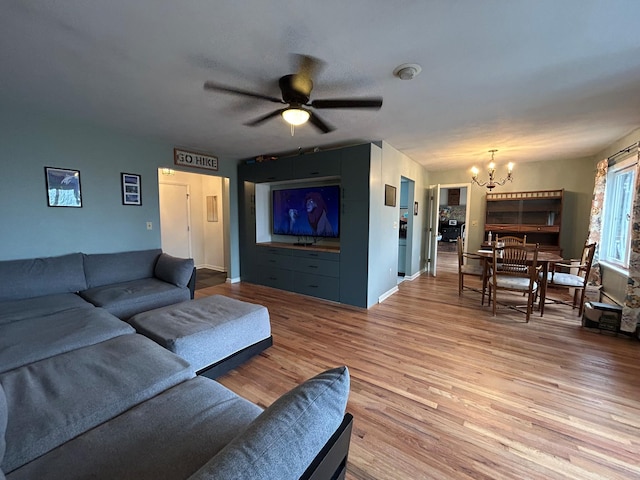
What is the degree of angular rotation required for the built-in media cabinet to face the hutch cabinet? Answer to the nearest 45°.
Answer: approximately 135° to its left

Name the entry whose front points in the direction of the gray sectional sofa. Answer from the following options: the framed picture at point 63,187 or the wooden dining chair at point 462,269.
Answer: the framed picture

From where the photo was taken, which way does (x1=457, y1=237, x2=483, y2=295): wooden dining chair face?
to the viewer's right

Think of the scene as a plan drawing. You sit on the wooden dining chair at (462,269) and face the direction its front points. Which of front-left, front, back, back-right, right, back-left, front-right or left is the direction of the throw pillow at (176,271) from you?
back-right

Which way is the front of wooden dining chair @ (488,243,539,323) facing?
away from the camera

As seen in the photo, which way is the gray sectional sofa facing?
to the viewer's right

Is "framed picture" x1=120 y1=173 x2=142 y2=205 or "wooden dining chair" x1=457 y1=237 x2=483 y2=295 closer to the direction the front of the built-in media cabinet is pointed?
the framed picture

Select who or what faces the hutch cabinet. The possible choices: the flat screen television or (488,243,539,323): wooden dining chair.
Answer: the wooden dining chair

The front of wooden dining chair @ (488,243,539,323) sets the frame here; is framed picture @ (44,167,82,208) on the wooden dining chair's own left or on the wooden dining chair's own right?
on the wooden dining chair's own left
